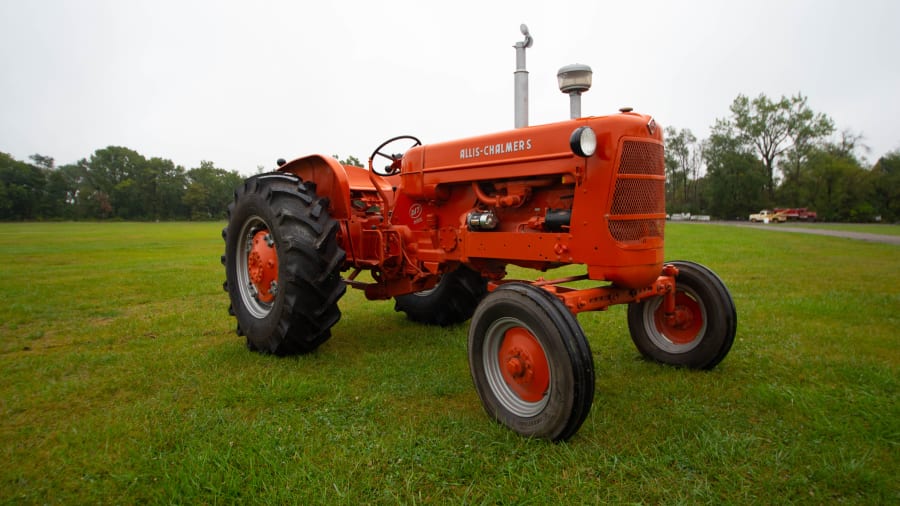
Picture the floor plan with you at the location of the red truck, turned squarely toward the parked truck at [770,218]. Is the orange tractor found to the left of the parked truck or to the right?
left

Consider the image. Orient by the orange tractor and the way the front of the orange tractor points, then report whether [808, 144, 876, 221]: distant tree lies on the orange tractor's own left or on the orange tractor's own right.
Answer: on the orange tractor's own left

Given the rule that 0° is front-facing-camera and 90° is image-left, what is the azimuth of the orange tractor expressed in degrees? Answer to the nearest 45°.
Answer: approximately 315°

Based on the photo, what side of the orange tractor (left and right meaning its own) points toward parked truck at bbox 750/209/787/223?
left

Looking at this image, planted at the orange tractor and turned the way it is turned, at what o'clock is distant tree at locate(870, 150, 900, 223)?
The distant tree is roughly at 9 o'clock from the orange tractor.

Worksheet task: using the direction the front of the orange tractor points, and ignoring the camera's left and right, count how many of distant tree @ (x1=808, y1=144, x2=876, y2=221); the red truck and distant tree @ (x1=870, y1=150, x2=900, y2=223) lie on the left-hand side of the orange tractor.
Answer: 3

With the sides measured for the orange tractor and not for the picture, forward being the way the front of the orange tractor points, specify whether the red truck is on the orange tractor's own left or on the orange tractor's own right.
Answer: on the orange tractor's own left
